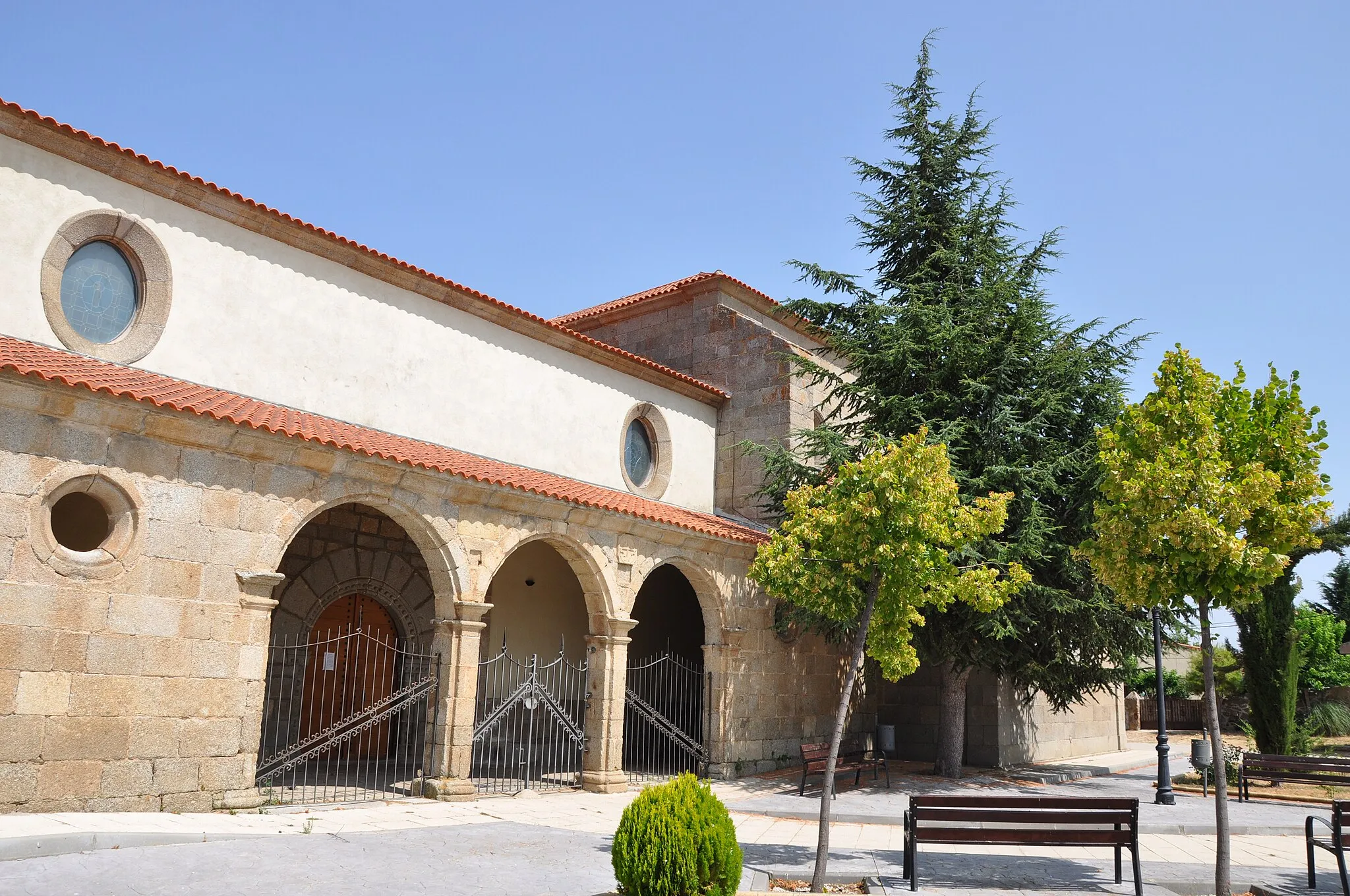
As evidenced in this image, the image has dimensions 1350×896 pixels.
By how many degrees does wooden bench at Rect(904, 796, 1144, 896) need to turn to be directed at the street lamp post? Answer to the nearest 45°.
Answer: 0° — it already faces it

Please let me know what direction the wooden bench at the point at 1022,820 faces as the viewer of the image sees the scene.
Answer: facing away from the viewer

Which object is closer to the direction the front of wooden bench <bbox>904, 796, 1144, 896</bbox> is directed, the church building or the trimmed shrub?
the church building
